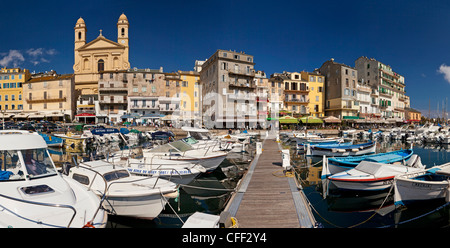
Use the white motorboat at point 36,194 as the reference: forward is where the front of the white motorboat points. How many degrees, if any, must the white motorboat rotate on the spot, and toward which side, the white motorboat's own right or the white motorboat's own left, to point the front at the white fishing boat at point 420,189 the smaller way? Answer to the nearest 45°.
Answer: approximately 45° to the white motorboat's own left

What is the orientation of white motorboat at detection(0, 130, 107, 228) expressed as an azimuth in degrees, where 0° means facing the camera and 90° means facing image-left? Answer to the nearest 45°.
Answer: approximately 315°

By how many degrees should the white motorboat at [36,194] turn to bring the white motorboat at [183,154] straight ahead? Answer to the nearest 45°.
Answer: approximately 90° to its left

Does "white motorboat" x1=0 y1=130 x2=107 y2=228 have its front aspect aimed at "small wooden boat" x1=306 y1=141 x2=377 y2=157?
no

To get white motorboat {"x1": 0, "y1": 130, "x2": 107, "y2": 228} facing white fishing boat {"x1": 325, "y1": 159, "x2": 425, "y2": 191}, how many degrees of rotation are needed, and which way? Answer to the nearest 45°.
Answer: approximately 45° to its left

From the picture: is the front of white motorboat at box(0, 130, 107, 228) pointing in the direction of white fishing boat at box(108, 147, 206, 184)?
no

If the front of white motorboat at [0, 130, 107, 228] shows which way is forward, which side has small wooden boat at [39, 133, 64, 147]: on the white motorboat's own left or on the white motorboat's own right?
on the white motorboat's own left

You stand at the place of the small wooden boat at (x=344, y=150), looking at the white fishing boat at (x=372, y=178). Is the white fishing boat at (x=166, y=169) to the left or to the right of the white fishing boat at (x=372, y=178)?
right

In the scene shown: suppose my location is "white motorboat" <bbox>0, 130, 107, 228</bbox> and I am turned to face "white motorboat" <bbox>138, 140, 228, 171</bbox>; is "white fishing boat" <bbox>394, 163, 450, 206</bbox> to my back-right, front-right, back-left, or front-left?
front-right

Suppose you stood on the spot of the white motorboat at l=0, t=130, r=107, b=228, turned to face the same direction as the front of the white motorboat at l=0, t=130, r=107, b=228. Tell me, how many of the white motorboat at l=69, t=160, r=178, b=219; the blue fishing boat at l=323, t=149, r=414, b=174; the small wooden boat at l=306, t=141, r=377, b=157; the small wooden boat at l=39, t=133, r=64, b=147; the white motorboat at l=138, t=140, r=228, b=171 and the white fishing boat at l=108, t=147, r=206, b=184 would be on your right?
0

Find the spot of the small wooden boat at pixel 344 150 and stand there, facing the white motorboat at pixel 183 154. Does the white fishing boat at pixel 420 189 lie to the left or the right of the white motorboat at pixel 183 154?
left

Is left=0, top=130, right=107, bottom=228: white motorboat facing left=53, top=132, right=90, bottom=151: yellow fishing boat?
no
